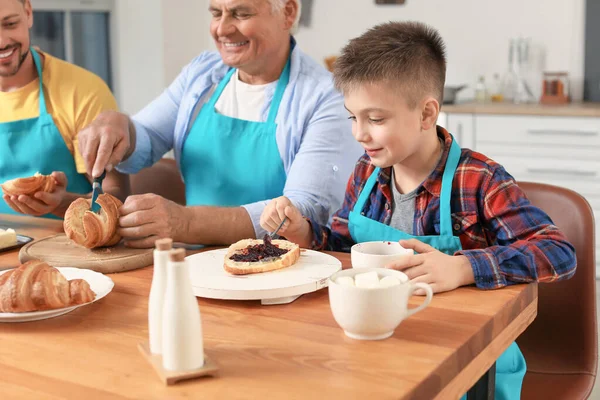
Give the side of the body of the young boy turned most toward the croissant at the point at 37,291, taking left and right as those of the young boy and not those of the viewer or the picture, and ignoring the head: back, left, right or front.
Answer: front

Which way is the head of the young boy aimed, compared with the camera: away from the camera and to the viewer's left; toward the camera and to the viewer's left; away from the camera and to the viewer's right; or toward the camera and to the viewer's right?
toward the camera and to the viewer's left

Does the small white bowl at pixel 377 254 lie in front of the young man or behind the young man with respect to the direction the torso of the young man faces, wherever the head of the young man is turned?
in front

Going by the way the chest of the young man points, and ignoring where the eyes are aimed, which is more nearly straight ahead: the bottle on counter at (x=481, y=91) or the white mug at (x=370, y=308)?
the white mug

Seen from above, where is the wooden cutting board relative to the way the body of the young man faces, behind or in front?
in front

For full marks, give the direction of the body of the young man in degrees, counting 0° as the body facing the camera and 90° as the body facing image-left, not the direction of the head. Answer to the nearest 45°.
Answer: approximately 0°

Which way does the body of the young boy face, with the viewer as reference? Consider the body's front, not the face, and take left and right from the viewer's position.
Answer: facing the viewer and to the left of the viewer

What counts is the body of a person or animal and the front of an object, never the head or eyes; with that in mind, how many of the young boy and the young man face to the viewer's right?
0

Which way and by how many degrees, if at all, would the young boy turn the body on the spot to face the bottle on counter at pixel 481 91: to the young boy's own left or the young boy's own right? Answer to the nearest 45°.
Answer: approximately 135° to the young boy's own right

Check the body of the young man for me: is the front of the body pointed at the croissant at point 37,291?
yes

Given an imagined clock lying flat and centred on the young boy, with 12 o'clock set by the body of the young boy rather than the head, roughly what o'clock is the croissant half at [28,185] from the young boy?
The croissant half is roughly at 2 o'clock from the young boy.

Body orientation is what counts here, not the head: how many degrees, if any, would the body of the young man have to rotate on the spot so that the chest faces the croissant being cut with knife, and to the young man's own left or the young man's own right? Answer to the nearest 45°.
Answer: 0° — they already face it

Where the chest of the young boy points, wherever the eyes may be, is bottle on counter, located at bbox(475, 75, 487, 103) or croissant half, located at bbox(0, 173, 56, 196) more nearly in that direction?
the croissant half
